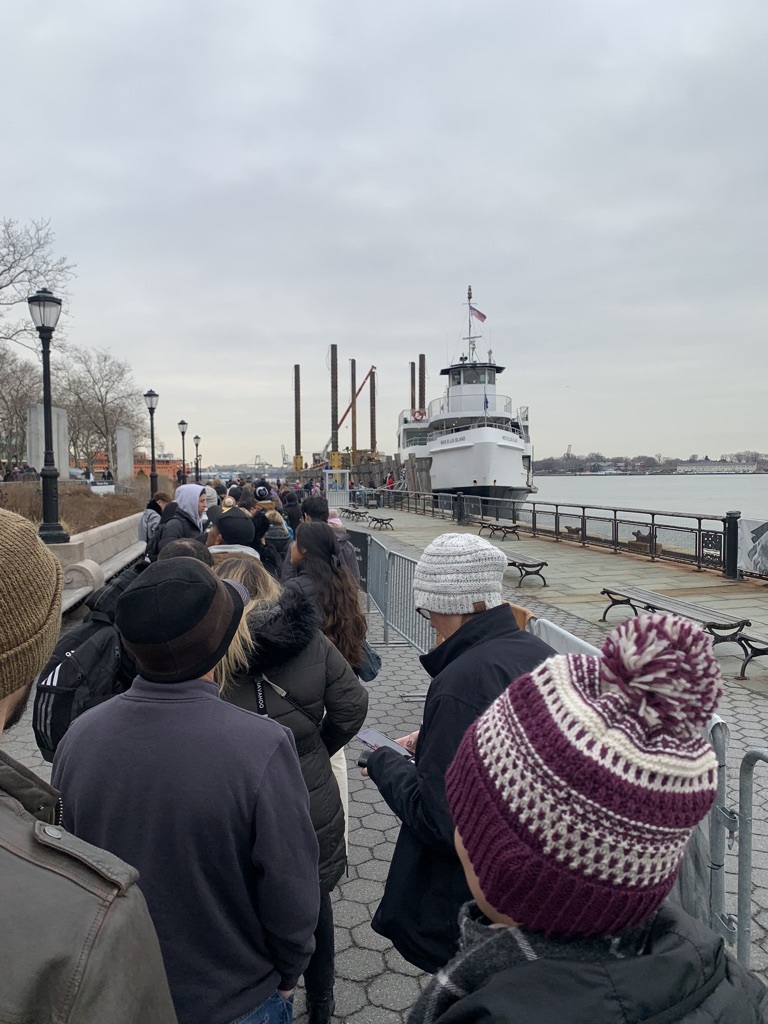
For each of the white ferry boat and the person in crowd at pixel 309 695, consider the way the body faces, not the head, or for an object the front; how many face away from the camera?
1

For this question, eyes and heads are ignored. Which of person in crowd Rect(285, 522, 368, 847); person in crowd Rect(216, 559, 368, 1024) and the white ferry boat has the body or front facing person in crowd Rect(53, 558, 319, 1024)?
the white ferry boat

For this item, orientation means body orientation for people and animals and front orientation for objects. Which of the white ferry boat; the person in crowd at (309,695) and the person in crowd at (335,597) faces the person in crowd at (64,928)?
the white ferry boat

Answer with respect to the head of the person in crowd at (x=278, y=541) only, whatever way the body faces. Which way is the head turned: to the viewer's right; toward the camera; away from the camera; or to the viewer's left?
away from the camera

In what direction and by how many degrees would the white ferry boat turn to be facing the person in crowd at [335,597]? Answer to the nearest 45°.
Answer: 0° — it already faces them

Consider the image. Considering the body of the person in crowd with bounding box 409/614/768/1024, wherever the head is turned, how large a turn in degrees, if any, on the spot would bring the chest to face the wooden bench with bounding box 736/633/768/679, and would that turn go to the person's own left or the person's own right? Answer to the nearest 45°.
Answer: approximately 45° to the person's own right

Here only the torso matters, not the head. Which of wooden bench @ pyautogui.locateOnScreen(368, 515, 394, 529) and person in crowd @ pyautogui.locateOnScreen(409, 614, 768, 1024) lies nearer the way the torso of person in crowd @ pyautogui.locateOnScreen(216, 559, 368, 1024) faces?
the wooden bench

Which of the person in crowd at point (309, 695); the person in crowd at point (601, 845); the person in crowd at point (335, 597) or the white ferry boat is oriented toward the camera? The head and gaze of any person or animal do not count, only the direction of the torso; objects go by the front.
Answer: the white ferry boat

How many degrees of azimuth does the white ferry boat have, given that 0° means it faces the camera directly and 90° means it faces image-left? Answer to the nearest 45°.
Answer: approximately 0°

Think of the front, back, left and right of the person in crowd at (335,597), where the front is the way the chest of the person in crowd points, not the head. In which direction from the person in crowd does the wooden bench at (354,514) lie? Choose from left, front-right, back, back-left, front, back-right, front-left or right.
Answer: front-right

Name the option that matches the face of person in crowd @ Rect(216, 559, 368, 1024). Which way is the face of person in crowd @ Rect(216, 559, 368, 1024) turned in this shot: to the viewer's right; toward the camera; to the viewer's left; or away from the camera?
away from the camera

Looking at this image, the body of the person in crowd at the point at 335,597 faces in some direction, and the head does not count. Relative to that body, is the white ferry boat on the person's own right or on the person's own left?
on the person's own right

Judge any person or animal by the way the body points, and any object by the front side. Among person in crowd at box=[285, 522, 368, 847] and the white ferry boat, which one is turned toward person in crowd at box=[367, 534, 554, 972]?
the white ferry boat

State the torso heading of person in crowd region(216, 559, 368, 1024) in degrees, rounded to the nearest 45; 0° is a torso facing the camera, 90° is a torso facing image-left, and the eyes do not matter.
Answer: approximately 180°
